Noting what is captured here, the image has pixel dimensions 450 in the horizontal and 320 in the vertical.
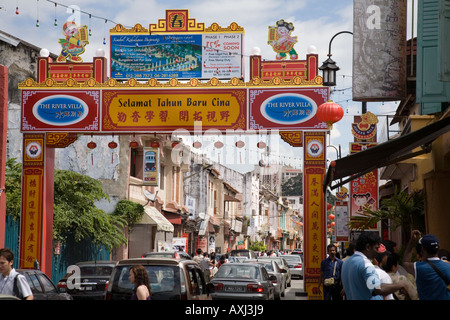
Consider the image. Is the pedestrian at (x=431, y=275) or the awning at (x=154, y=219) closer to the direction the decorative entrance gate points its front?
the pedestrian

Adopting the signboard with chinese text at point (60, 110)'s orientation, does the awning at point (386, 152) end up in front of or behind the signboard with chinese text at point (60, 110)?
in front

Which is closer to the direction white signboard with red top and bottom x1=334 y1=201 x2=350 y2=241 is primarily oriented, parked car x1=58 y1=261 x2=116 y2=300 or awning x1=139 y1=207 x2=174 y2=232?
the parked car

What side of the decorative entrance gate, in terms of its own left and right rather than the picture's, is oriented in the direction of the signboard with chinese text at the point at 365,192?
left

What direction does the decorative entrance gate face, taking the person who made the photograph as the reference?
facing the viewer

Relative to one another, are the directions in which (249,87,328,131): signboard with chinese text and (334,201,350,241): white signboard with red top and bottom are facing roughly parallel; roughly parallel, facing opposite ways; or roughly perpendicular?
roughly parallel

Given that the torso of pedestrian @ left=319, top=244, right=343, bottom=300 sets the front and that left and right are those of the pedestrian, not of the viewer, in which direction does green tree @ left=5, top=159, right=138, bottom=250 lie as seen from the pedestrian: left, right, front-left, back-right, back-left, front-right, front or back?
back-right

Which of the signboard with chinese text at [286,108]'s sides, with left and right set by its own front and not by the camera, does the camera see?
front

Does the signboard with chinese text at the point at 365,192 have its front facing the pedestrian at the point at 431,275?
yes

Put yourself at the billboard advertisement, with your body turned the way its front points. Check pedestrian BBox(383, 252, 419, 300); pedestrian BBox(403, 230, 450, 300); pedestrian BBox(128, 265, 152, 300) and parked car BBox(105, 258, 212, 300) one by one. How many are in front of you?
4

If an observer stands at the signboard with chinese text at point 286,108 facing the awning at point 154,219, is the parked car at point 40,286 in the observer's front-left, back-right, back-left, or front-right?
back-left
